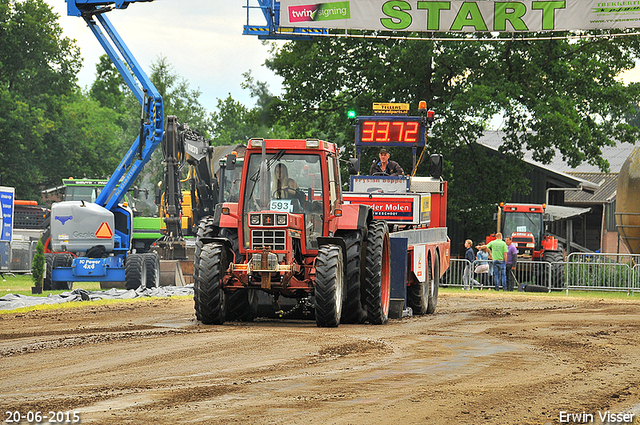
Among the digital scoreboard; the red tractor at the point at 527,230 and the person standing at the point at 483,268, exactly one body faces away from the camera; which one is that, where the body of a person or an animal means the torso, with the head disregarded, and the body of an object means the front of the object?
the person standing

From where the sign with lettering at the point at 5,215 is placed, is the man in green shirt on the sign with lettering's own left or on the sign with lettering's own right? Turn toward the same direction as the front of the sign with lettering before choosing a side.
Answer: on the sign with lettering's own left

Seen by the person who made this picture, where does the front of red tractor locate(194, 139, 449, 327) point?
facing the viewer

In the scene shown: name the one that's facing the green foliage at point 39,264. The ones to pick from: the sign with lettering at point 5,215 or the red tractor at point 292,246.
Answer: the sign with lettering

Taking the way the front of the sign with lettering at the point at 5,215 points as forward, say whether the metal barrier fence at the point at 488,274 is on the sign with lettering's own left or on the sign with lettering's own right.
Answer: on the sign with lettering's own left

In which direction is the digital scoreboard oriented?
toward the camera

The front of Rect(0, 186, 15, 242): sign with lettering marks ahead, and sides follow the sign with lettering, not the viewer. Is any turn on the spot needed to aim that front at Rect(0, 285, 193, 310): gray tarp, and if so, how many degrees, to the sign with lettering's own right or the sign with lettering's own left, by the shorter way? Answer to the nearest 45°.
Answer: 0° — it already faces it

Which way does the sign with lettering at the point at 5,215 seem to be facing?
toward the camera

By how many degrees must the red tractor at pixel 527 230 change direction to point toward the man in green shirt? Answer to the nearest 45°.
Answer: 0° — it already faces them
